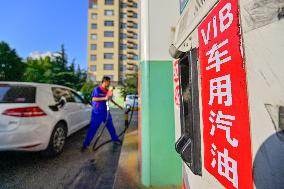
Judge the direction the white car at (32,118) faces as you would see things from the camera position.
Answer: facing away from the viewer and to the right of the viewer

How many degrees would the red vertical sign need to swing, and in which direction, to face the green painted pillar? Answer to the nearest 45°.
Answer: approximately 90° to its right

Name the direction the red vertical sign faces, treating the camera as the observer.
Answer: facing the viewer and to the left of the viewer

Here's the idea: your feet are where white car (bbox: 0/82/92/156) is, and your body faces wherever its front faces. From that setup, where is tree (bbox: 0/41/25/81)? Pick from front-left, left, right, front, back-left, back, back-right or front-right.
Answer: front-left

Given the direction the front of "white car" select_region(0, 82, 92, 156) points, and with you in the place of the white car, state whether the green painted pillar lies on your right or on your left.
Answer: on your right

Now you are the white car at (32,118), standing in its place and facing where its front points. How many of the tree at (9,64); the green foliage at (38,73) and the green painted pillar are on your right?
1

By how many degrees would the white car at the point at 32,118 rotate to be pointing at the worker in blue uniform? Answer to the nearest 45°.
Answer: approximately 45° to its right
